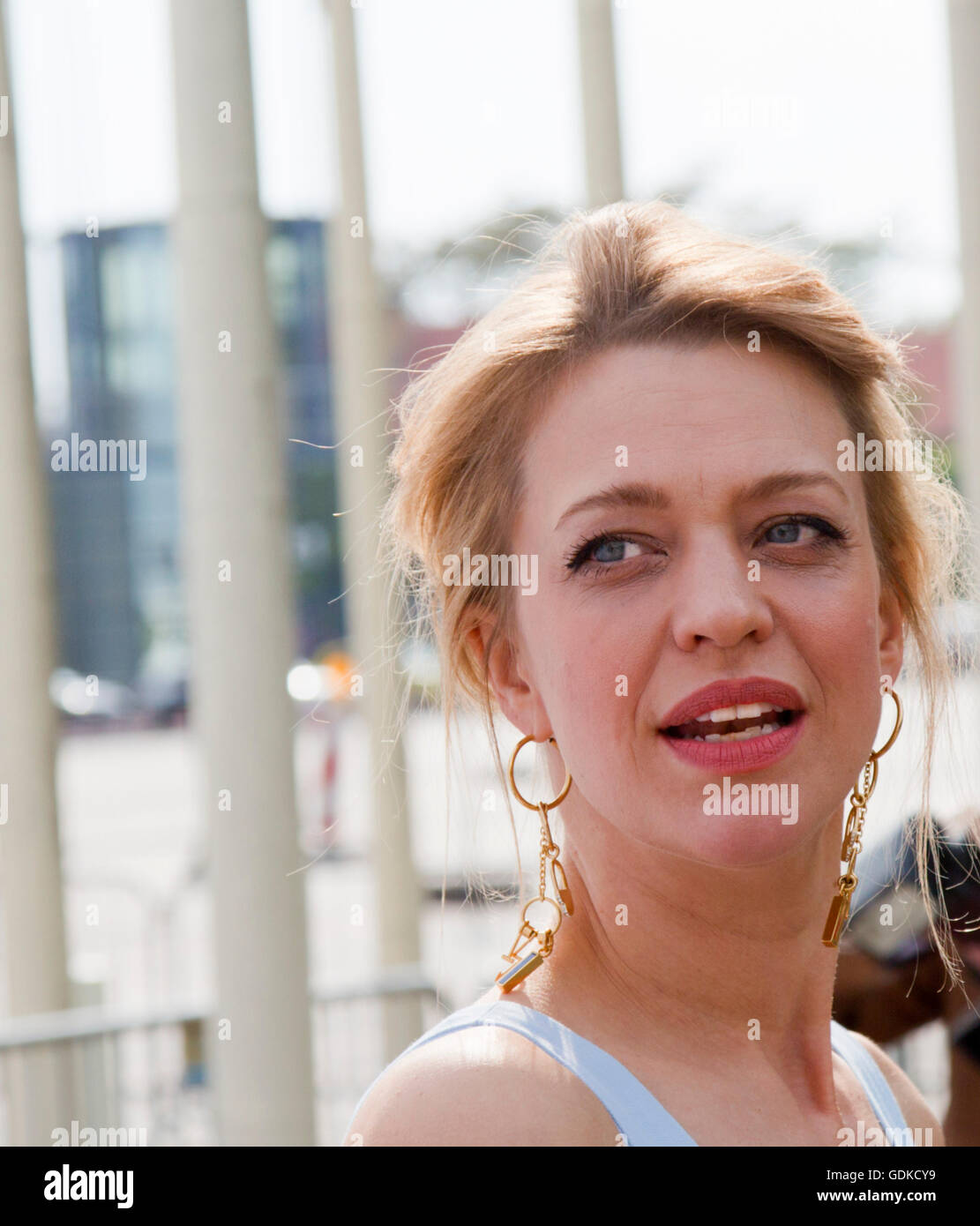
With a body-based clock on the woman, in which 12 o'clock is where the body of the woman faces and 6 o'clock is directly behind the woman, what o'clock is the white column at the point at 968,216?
The white column is roughly at 8 o'clock from the woman.

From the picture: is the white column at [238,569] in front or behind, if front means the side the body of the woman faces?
behind

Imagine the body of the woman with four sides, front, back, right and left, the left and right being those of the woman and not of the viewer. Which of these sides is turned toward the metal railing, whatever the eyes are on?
back

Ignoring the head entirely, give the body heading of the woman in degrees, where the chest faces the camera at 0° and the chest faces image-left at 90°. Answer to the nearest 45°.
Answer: approximately 315°

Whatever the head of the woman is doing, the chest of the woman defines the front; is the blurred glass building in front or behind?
behind

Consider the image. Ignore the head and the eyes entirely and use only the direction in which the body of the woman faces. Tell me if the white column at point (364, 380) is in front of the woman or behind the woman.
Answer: behind

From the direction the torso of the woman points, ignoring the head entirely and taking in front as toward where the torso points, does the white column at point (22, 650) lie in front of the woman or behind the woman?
behind

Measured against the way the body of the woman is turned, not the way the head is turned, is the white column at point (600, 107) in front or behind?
behind
